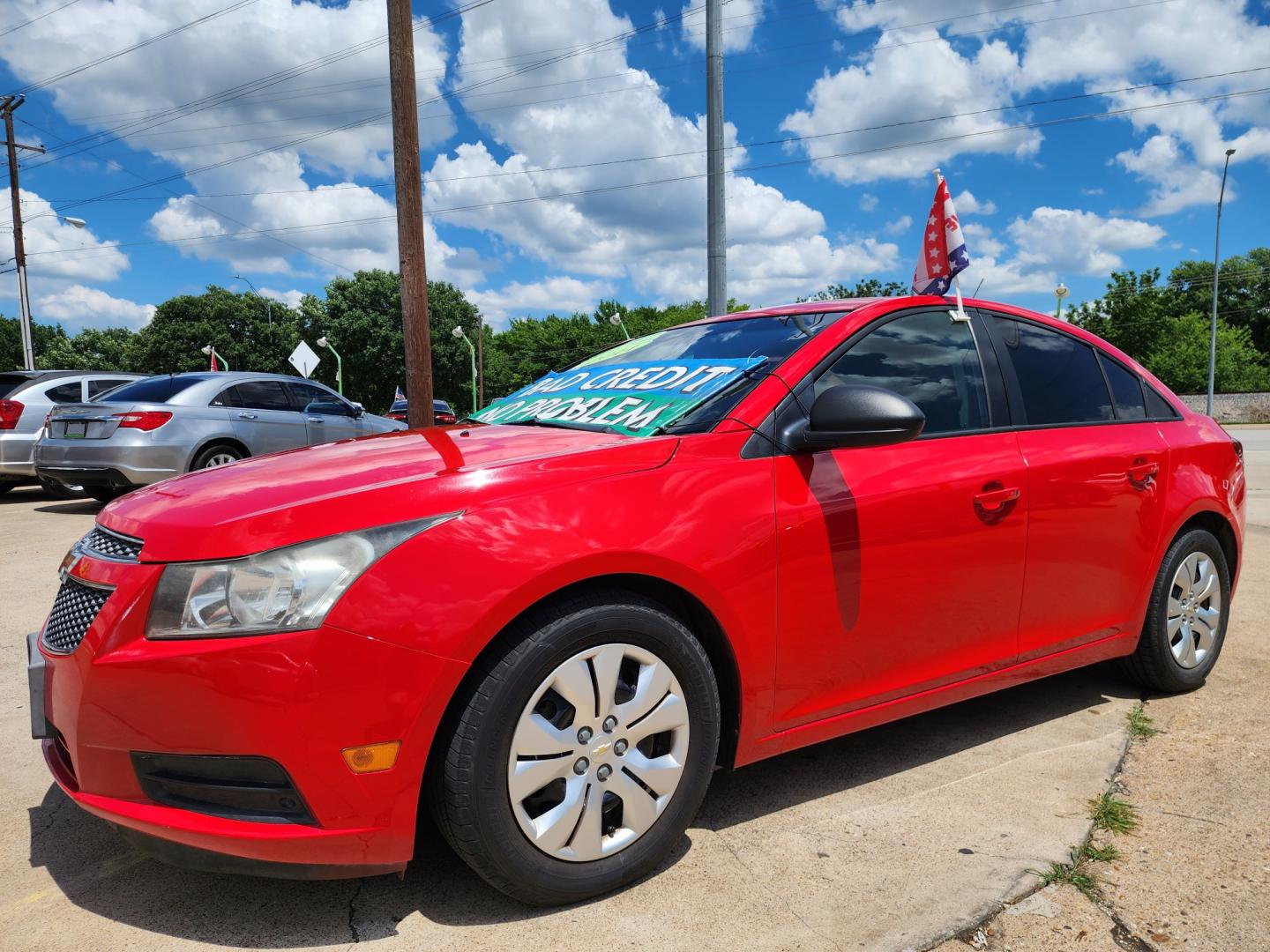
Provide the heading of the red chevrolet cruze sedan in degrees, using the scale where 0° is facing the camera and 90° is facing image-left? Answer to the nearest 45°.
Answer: approximately 45°

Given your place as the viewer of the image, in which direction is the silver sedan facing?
facing away from the viewer and to the right of the viewer

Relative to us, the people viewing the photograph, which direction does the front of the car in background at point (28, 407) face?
facing away from the viewer and to the right of the viewer

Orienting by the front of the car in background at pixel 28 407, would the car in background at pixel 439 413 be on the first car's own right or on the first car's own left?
on the first car's own right

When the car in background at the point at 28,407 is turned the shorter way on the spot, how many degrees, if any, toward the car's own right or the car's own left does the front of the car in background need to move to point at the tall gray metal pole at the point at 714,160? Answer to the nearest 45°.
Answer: approximately 90° to the car's own right

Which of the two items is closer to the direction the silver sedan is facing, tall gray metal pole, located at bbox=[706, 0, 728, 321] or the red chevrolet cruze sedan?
the tall gray metal pole

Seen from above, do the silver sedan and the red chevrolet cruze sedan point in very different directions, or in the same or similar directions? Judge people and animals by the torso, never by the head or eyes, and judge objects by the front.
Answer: very different directions

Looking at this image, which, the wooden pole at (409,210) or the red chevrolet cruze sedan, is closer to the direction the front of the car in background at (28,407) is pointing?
the wooden pole

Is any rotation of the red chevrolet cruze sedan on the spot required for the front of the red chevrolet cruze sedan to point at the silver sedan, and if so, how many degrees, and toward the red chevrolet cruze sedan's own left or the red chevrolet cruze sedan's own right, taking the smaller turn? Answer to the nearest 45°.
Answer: approximately 90° to the red chevrolet cruze sedan's own right

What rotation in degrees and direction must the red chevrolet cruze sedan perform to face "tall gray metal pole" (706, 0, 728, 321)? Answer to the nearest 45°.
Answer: approximately 135° to its right

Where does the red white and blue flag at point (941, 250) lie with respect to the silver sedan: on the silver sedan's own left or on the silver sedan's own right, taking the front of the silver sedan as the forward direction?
on the silver sedan's own right

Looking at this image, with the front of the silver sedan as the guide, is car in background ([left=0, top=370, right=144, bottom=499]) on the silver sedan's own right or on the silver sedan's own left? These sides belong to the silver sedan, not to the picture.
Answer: on the silver sedan's own left

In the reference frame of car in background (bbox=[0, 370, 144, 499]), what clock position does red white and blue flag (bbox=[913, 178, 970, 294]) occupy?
The red white and blue flag is roughly at 4 o'clock from the car in background.

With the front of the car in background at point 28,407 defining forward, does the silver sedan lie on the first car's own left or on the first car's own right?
on the first car's own right
